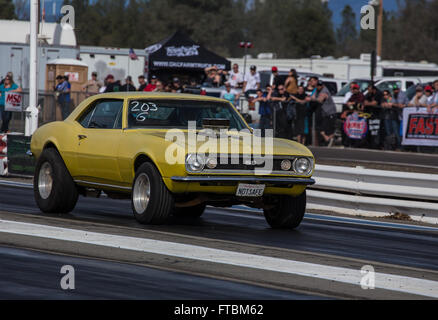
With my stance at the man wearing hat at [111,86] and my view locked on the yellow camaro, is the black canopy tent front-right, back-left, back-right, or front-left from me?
back-left

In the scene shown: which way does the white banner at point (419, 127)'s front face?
toward the camera

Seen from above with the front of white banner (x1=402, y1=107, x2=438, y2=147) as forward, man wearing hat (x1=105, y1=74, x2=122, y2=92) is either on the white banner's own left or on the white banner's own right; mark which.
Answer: on the white banner's own right

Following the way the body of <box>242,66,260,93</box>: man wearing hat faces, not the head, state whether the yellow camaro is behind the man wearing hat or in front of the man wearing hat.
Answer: in front

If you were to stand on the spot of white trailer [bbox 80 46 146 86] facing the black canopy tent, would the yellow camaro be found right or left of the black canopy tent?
right

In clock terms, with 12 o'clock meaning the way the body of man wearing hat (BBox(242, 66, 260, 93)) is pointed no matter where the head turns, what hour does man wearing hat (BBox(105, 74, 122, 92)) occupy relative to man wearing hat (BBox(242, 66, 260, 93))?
man wearing hat (BBox(105, 74, 122, 92)) is roughly at 2 o'clock from man wearing hat (BBox(242, 66, 260, 93)).

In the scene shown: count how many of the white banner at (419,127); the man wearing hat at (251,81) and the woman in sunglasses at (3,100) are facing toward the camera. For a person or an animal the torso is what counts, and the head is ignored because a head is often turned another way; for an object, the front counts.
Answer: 3

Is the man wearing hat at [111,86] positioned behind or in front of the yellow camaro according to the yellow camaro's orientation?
behind

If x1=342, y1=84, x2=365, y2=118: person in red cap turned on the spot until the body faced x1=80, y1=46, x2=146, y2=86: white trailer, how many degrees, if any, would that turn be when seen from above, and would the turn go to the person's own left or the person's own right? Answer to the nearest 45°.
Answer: approximately 90° to the person's own right

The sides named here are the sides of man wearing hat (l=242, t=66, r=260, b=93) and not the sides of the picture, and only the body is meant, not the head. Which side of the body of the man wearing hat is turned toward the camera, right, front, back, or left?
front

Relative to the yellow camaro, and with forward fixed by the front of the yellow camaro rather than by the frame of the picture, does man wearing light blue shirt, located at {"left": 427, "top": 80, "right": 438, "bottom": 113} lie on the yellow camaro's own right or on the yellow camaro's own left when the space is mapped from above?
on the yellow camaro's own left

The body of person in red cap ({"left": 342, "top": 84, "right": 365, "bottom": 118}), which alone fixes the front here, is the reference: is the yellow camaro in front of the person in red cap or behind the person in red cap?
in front

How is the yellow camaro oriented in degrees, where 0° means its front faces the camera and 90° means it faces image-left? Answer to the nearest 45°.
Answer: approximately 315°

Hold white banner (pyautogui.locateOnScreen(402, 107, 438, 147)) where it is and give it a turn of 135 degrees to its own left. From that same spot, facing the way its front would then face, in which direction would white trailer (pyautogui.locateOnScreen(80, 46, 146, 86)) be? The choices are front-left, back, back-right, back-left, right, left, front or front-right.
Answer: left
